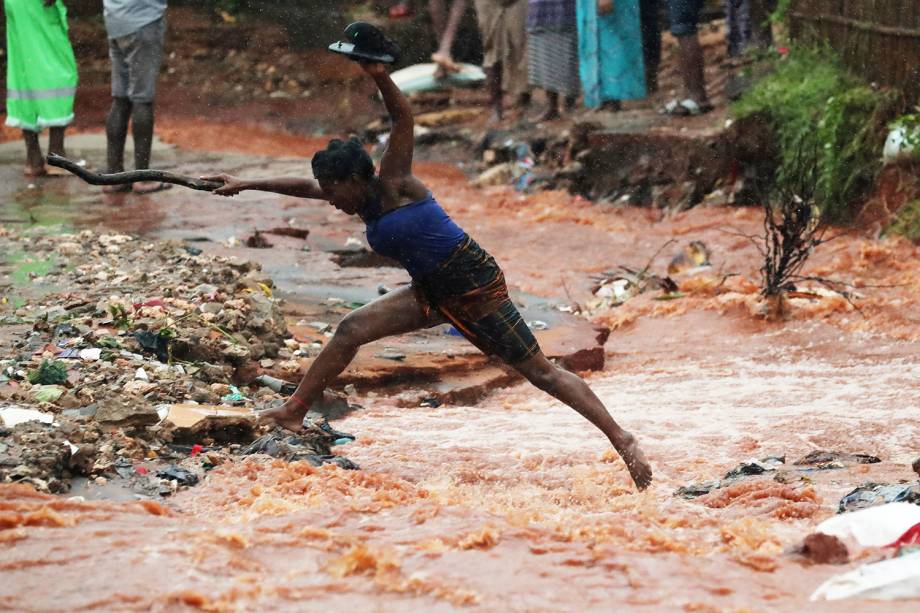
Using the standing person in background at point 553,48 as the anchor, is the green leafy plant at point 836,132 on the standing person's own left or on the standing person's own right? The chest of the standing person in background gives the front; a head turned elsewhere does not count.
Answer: on the standing person's own left

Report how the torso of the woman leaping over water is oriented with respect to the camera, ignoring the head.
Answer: to the viewer's left

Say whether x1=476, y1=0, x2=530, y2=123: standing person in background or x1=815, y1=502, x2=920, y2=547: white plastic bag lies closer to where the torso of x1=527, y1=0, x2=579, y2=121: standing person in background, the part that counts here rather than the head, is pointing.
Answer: the white plastic bag

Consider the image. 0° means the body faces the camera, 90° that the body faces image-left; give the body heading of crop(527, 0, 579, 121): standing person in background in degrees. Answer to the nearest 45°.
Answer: approximately 45°
